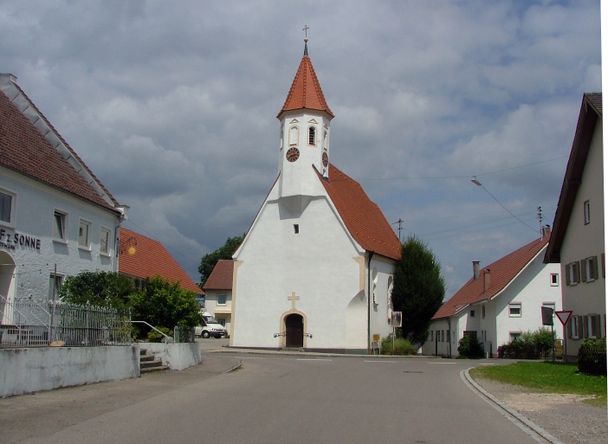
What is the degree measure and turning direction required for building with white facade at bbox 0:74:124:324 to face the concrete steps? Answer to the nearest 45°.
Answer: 0° — it already faces it

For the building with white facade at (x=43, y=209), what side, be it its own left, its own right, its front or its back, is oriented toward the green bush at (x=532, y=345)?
left

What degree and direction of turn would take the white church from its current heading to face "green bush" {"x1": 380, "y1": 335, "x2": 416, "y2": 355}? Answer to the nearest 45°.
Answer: approximately 90° to its left

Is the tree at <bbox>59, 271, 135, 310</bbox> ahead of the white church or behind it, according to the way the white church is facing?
ahead

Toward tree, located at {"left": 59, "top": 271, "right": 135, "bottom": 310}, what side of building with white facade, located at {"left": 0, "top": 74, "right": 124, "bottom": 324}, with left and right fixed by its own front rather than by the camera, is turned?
front

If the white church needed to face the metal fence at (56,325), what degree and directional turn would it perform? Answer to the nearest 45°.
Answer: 0° — it already faces it

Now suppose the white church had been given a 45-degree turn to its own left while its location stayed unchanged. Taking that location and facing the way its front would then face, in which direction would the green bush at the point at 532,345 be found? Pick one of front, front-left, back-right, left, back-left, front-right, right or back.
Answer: front-left

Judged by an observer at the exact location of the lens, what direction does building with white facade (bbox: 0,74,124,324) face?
facing the viewer and to the right of the viewer

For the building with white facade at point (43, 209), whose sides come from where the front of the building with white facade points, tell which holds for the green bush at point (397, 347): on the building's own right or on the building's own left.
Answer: on the building's own left

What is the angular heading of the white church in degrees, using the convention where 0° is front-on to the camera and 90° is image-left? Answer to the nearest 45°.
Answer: approximately 0°

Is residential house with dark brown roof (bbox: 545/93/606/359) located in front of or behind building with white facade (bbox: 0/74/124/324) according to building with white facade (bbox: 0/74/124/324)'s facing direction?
in front

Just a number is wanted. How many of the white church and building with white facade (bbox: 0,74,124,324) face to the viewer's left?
0

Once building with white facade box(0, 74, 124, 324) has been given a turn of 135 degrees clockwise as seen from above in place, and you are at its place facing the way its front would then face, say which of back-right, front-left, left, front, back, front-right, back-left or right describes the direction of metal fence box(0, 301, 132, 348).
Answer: left
